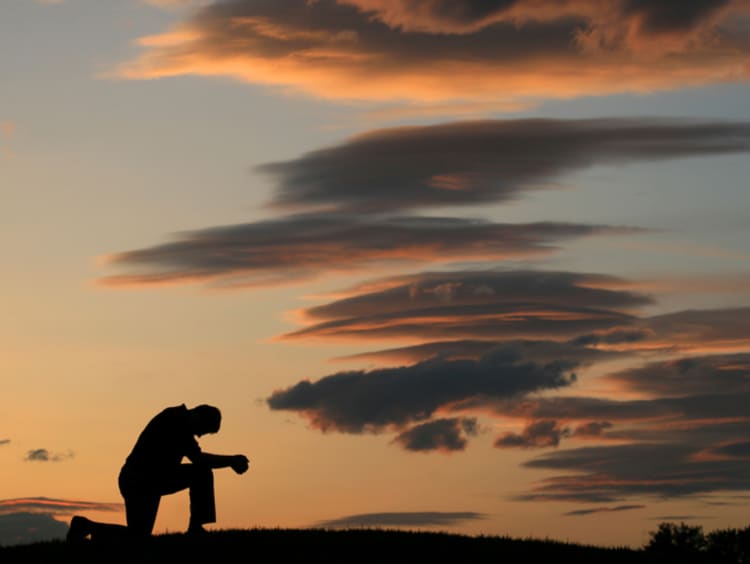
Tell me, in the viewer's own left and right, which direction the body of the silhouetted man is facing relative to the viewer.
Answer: facing to the right of the viewer

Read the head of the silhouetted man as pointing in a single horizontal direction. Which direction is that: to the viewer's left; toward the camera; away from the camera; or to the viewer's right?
to the viewer's right
